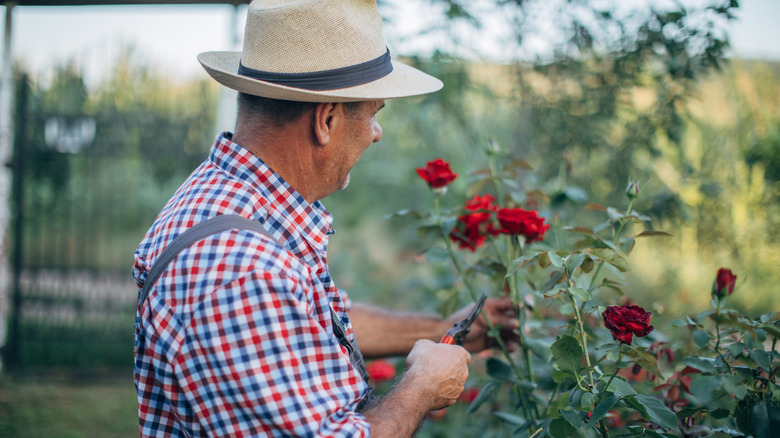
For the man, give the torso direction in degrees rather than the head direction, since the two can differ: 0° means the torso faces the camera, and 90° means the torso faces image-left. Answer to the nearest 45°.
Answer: approximately 270°

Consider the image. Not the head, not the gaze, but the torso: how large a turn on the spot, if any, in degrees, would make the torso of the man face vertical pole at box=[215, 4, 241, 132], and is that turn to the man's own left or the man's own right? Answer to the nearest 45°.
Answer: approximately 90° to the man's own left

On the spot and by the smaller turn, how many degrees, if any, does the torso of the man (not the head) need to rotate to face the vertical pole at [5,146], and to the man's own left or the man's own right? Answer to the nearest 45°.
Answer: approximately 135° to the man's own left

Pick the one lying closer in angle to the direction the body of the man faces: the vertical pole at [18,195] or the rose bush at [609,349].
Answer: the rose bush

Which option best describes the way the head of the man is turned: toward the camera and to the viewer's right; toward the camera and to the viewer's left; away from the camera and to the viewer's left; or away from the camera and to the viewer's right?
away from the camera and to the viewer's right

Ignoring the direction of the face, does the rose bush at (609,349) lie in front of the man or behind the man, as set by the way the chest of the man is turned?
in front

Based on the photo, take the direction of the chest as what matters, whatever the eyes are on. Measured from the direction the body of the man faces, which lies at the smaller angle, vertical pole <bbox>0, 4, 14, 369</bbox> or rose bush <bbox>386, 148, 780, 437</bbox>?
the rose bush

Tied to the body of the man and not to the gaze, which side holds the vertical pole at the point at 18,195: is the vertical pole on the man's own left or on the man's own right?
on the man's own left
